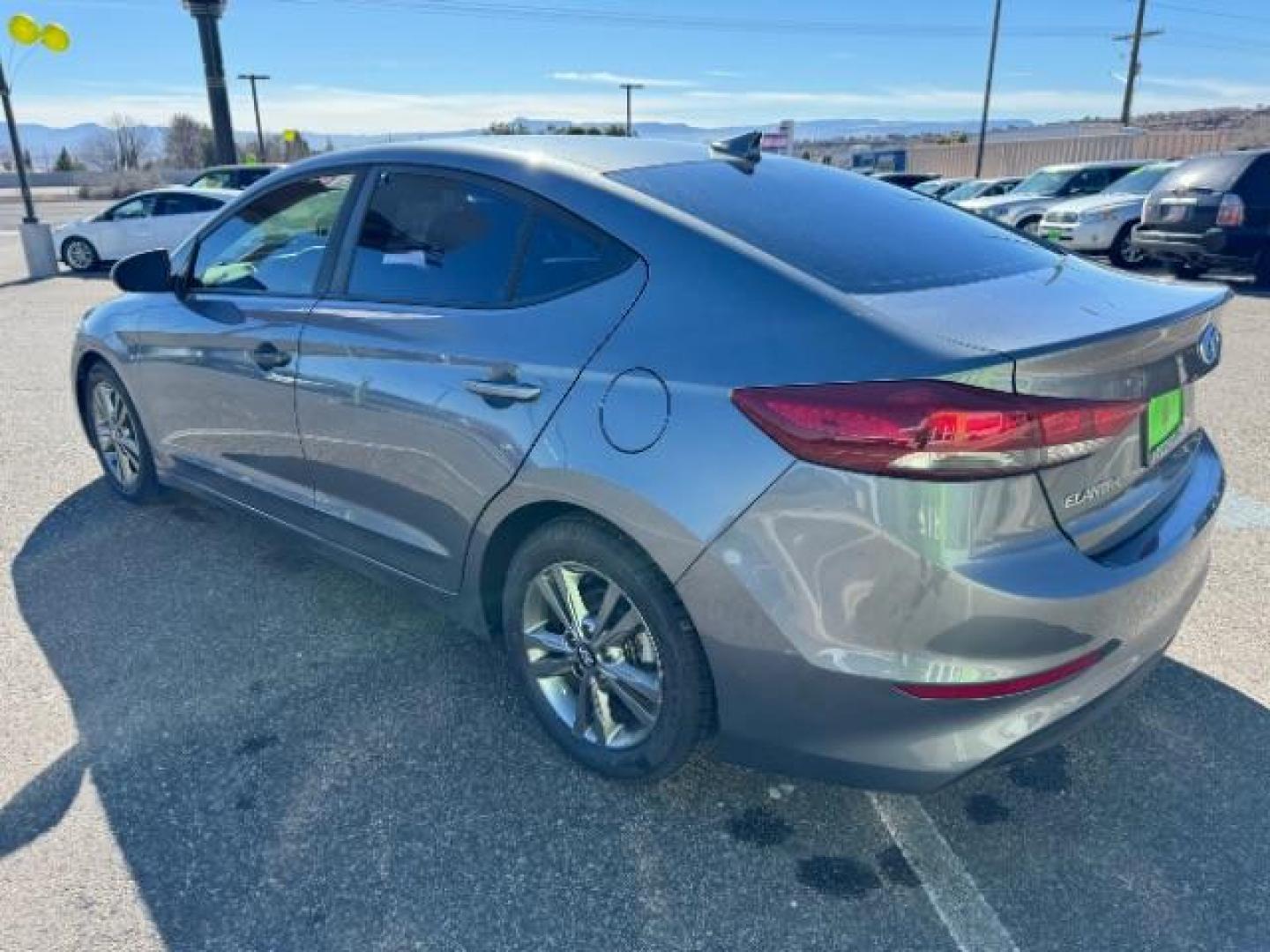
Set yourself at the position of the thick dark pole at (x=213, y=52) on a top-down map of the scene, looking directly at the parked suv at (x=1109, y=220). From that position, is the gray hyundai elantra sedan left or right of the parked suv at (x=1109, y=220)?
right

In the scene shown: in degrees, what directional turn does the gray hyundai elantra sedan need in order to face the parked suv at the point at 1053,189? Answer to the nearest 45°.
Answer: approximately 90° to its right

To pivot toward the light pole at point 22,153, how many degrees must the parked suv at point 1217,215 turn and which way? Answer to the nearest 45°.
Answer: approximately 135° to its left

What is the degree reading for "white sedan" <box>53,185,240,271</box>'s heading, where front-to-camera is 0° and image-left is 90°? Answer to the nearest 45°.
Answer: approximately 90°

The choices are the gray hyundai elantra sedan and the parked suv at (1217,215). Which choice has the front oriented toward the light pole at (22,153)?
the gray hyundai elantra sedan

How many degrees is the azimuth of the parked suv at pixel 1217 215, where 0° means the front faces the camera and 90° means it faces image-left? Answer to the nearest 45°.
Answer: approximately 225°

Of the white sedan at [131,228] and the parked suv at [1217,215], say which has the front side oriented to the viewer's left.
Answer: the white sedan

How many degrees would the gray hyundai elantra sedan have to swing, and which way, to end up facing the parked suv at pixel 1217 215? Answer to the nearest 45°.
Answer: approximately 90° to its right

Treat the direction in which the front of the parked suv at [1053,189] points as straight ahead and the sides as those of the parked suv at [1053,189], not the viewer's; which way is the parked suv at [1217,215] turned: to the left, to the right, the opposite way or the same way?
the opposite way

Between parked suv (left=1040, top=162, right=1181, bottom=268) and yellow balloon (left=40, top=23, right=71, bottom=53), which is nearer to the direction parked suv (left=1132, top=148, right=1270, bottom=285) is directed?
the parked suv

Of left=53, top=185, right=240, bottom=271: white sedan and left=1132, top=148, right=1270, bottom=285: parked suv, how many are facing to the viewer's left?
1

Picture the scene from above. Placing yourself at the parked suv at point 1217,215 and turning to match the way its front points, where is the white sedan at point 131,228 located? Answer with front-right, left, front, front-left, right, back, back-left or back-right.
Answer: back-left
